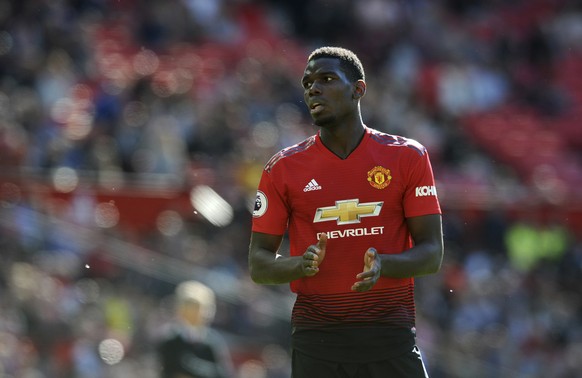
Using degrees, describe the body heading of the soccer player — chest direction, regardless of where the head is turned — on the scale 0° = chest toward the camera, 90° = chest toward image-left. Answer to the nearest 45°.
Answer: approximately 0°

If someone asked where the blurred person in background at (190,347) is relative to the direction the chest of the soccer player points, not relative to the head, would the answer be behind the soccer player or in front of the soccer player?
behind
